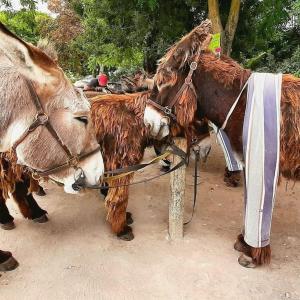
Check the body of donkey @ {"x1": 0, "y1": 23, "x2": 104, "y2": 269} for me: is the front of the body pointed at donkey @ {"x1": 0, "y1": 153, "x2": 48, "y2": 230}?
no

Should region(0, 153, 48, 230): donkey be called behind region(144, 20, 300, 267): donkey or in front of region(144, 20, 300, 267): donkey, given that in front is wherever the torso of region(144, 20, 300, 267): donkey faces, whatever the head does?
in front

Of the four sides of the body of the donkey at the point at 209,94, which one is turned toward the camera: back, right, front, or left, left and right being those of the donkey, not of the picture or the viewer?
left

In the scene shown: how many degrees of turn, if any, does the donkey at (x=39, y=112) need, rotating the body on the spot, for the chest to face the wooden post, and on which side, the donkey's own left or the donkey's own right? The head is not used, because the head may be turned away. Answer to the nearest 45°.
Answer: approximately 45° to the donkey's own left

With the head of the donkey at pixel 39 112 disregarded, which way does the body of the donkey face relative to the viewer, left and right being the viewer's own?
facing to the right of the viewer

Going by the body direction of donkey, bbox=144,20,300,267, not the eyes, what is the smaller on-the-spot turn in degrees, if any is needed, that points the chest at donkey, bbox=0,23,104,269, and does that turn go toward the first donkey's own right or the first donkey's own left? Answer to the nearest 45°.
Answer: approximately 45° to the first donkey's own left

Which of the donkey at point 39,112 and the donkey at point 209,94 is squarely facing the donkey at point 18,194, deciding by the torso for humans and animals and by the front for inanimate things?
the donkey at point 209,94
